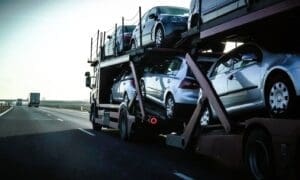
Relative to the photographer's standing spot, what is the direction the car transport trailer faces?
facing away from the viewer and to the left of the viewer

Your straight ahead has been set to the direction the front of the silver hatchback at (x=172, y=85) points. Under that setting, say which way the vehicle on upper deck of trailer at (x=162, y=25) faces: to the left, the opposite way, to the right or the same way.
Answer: the opposite way
